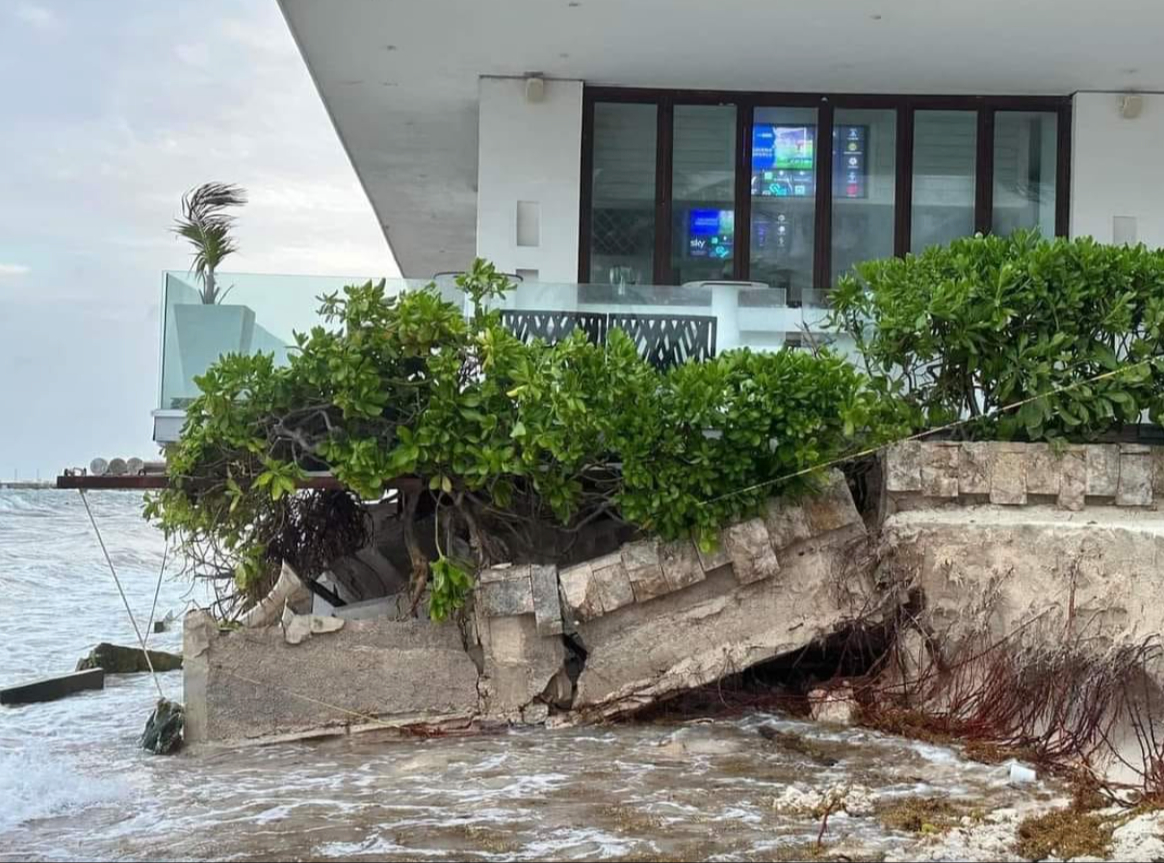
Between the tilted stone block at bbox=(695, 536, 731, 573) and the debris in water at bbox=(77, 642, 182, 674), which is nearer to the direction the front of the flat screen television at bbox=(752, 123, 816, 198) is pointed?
the tilted stone block

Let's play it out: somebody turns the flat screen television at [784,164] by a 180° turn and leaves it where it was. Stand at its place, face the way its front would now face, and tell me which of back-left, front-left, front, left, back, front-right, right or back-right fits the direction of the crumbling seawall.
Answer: back

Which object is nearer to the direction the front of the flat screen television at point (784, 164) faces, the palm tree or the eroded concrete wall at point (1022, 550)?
the eroded concrete wall

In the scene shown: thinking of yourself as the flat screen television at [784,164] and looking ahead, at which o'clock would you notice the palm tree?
The palm tree is roughly at 2 o'clock from the flat screen television.

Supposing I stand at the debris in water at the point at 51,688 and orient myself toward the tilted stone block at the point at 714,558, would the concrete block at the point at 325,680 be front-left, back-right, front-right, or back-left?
front-right

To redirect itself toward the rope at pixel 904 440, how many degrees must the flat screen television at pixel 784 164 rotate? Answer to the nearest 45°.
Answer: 0° — it already faces it

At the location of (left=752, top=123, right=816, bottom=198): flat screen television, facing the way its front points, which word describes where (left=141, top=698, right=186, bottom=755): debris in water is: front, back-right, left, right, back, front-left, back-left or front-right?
front-right

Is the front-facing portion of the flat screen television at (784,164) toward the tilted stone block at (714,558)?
yes

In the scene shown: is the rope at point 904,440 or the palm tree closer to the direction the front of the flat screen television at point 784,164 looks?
the rope

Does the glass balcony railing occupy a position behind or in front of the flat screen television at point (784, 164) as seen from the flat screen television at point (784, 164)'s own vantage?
in front

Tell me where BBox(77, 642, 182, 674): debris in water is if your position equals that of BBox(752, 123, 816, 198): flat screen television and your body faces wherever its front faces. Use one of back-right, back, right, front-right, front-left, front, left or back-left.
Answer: right

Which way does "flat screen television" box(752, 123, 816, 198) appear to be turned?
toward the camera

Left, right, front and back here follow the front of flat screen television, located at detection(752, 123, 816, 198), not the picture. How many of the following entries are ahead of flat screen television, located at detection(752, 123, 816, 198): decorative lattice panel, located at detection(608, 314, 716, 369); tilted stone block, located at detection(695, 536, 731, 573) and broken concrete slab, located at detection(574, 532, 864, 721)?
3

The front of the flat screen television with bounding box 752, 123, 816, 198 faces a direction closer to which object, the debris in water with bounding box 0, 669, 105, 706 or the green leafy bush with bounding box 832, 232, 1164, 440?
the green leafy bush

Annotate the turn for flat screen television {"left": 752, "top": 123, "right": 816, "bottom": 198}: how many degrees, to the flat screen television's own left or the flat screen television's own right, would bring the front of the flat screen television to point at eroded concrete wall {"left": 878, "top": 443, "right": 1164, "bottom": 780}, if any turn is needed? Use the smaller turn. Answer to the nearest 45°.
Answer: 0° — it already faces it

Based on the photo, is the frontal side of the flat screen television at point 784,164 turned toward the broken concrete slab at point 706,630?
yes
